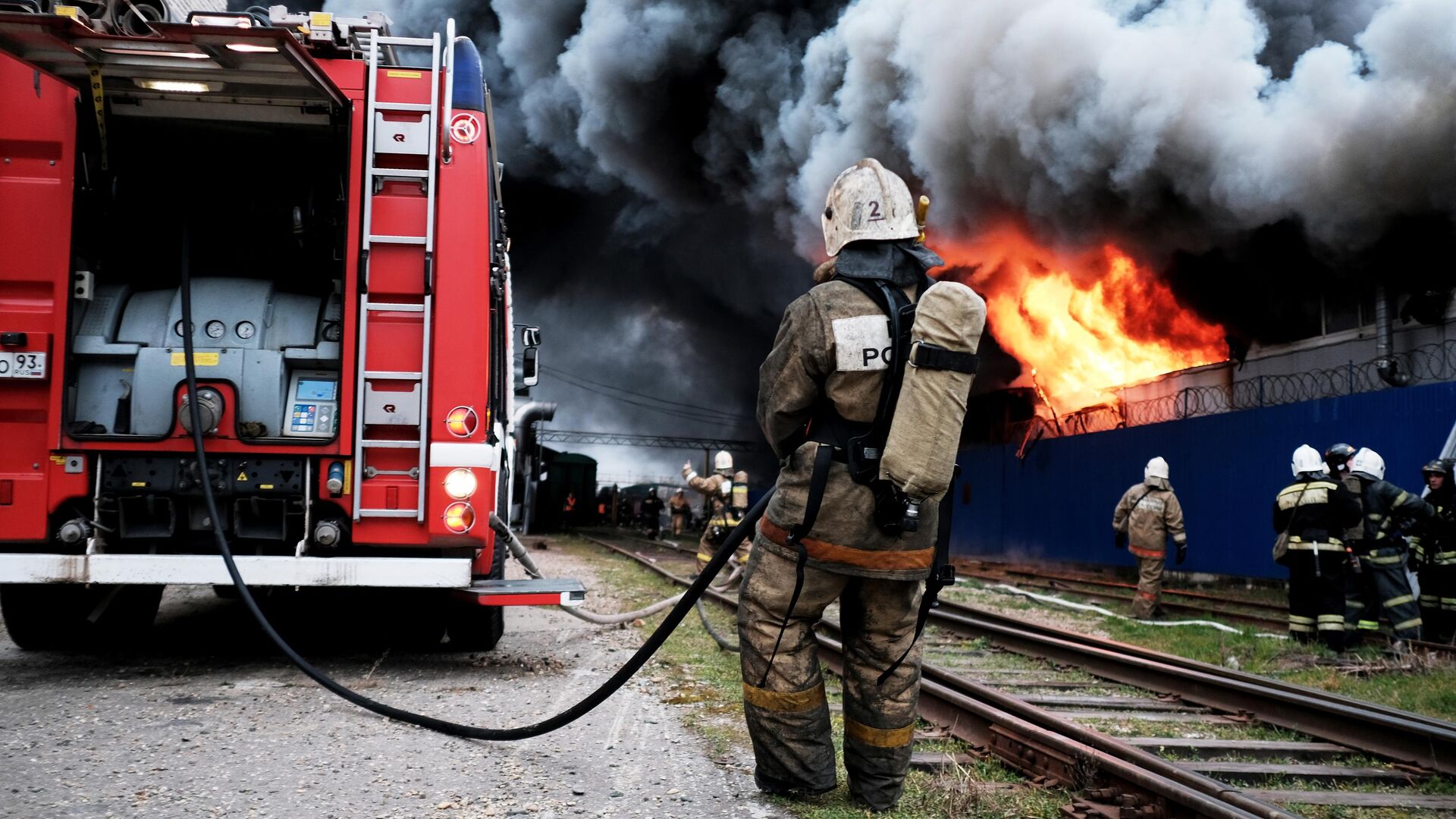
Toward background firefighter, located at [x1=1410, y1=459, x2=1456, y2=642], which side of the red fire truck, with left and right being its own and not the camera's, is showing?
right

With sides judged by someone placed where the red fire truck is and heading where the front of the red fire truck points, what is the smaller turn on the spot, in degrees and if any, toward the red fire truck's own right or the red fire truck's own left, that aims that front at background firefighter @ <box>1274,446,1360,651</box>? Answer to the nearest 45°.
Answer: approximately 90° to the red fire truck's own right

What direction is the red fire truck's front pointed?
away from the camera

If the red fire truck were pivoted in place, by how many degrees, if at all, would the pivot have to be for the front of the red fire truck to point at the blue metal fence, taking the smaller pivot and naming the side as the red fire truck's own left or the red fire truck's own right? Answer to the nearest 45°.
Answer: approximately 45° to the red fire truck's own right

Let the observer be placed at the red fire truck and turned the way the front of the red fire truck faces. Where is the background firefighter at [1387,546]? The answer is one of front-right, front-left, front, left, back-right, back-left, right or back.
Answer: right
